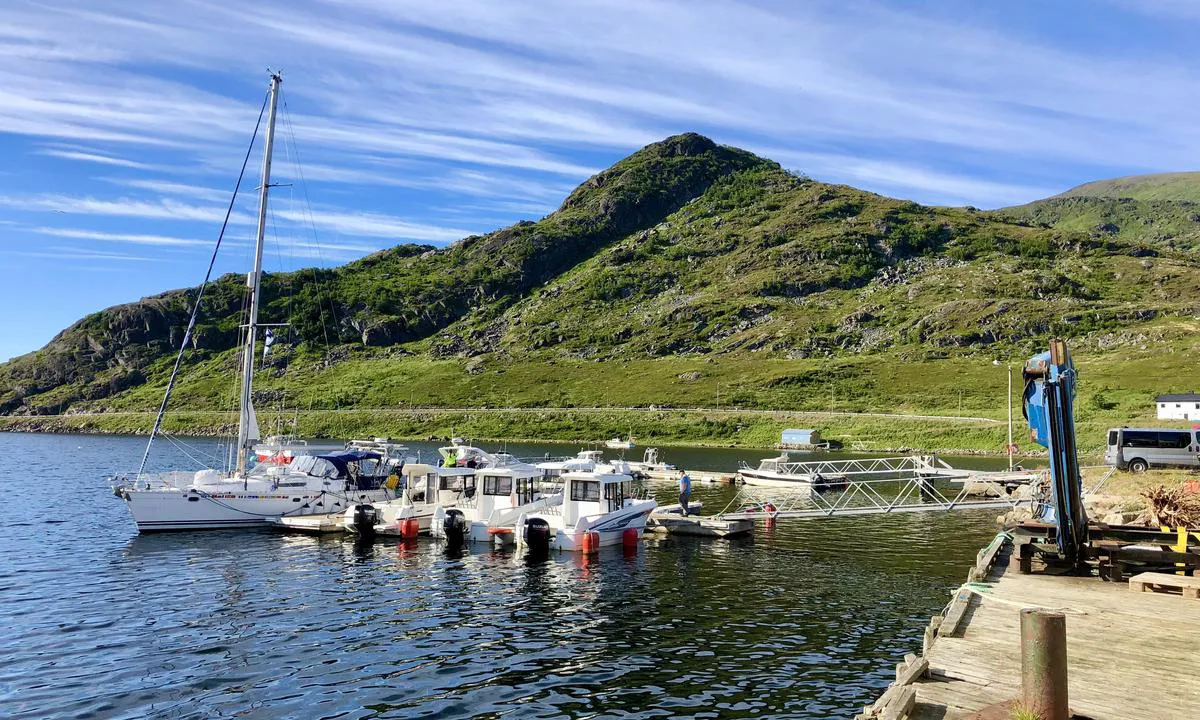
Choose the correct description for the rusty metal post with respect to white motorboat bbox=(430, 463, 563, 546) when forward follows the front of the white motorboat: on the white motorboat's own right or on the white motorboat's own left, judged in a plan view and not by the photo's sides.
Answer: on the white motorboat's own right

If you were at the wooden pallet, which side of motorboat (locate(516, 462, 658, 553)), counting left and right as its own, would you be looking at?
right

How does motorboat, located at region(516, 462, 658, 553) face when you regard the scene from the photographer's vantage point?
facing away from the viewer and to the right of the viewer

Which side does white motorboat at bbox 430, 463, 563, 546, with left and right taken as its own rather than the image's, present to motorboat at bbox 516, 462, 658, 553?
right

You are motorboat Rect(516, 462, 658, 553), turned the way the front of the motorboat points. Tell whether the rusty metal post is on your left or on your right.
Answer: on your right

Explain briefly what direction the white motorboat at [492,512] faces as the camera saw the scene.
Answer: facing away from the viewer and to the right of the viewer

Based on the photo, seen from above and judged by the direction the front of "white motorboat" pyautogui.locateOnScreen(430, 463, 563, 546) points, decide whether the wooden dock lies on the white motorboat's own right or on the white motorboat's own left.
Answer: on the white motorboat's own right

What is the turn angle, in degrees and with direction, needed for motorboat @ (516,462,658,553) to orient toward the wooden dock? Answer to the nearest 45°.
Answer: approximately 135° to its right
